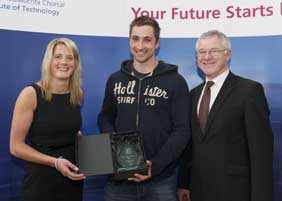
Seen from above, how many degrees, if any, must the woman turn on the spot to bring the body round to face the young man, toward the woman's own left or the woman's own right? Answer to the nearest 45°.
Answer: approximately 45° to the woman's own left

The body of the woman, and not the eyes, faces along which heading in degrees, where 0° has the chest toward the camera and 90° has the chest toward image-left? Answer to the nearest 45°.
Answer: approximately 315°
